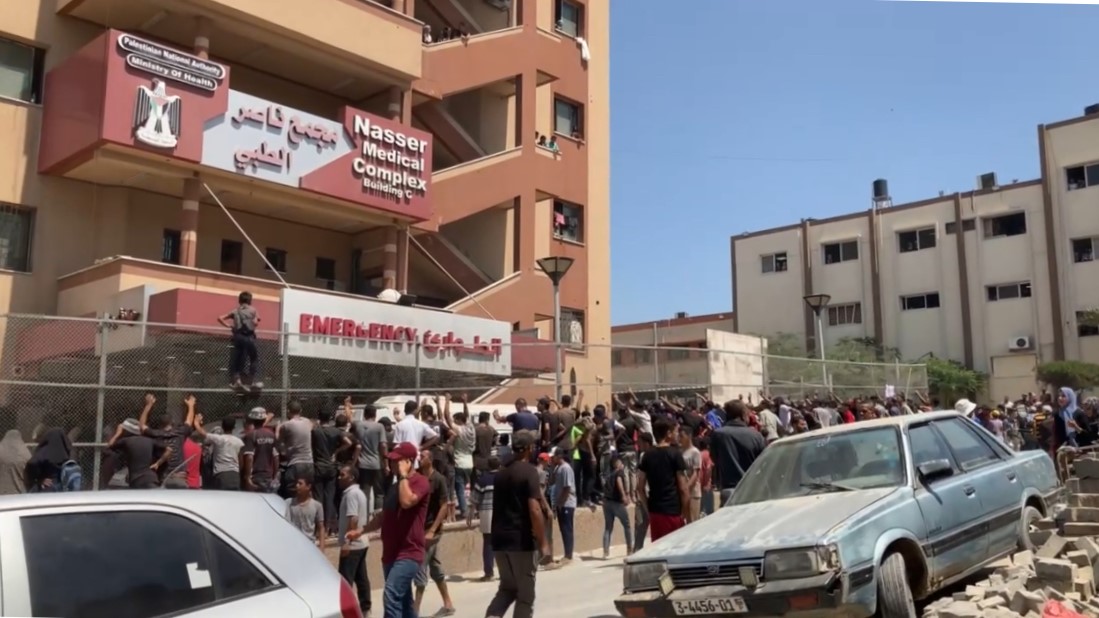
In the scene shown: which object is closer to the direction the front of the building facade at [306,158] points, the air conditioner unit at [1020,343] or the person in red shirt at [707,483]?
the person in red shirt

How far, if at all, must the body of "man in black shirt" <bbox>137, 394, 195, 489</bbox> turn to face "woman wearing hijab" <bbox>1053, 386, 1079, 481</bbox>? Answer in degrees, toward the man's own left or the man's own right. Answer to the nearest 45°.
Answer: approximately 90° to the man's own right

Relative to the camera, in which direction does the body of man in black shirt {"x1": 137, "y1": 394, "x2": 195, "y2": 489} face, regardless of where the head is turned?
away from the camera

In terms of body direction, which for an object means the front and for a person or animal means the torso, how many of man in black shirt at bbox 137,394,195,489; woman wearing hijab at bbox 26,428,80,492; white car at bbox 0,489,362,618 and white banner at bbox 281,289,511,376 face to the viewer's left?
1

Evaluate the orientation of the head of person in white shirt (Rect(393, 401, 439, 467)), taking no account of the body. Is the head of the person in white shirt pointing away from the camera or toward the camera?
away from the camera

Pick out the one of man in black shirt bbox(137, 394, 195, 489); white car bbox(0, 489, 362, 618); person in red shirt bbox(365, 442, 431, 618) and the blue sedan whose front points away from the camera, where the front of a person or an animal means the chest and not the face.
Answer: the man in black shirt

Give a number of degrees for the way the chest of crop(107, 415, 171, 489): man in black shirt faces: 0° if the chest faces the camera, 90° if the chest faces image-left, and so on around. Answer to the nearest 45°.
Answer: approximately 180°

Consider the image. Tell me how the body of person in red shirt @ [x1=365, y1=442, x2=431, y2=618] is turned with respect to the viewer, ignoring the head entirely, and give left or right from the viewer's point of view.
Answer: facing the viewer and to the left of the viewer

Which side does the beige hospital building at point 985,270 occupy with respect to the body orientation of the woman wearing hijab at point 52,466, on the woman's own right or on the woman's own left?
on the woman's own right

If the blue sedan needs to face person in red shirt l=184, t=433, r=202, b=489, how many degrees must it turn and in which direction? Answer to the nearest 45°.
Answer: approximately 45° to its right

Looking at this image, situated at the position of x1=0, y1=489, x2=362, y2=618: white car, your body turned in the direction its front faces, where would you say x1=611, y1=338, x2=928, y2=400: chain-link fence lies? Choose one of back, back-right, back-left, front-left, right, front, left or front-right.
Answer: back-right

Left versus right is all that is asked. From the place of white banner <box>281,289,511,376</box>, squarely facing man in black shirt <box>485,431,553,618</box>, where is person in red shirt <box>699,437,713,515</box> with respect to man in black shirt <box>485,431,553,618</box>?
left

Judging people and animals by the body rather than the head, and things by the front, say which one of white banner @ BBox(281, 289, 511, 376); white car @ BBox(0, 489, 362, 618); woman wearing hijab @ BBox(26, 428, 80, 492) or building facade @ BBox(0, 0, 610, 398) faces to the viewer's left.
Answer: the white car

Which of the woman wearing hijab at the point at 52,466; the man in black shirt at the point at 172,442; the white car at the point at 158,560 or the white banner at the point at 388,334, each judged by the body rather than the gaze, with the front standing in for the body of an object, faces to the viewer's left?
the white car

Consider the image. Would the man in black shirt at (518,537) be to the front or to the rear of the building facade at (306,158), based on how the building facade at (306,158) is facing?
to the front

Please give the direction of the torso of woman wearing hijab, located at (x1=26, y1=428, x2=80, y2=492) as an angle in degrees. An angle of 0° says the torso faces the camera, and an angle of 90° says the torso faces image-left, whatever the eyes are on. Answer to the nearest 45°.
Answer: approximately 180°
